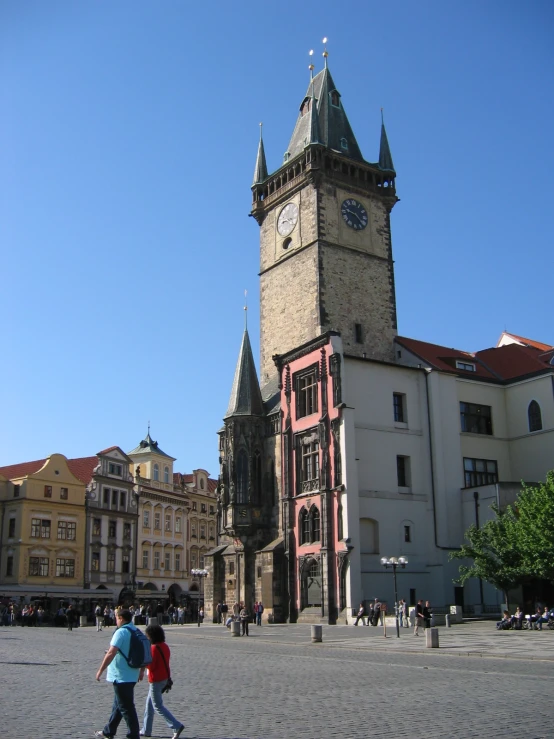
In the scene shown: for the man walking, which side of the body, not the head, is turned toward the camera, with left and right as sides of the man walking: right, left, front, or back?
left
